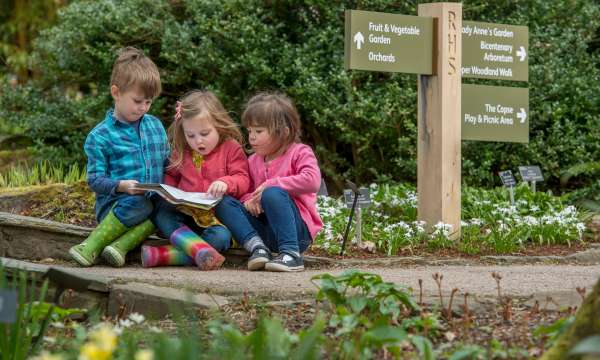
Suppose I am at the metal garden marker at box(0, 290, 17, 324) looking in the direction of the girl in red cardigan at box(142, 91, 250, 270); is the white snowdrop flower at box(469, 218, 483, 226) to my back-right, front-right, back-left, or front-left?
front-right

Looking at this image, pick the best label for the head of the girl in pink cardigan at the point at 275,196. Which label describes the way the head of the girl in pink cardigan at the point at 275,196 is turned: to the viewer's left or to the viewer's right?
to the viewer's left

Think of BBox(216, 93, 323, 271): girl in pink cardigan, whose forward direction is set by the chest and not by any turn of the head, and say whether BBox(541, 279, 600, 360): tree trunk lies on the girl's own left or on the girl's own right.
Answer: on the girl's own left

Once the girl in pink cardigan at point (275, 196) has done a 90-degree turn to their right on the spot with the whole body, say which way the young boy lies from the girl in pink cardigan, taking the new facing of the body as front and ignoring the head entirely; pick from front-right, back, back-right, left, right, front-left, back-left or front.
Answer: front-left

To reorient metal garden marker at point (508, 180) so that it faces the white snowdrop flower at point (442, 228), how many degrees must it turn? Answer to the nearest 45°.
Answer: approximately 45° to its right

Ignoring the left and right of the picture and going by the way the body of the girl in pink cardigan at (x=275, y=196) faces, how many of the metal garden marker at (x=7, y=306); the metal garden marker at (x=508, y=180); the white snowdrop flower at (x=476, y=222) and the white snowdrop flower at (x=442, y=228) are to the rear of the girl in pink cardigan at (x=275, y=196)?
3

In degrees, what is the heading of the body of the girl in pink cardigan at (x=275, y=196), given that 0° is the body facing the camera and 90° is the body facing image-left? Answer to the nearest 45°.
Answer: approximately 45°

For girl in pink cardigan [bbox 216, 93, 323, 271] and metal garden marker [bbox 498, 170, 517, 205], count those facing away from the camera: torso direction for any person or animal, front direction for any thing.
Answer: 0

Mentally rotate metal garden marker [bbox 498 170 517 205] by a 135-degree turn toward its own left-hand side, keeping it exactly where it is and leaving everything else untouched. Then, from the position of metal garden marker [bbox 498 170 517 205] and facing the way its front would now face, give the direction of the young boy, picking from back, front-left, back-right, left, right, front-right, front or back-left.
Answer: back

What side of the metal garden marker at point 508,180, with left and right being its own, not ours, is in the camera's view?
front

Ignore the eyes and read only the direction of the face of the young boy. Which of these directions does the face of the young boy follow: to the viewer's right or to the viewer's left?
to the viewer's right

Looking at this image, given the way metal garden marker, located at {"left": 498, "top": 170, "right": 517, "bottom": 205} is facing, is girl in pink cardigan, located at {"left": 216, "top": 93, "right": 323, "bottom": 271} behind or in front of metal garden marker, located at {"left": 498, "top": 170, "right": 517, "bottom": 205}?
in front

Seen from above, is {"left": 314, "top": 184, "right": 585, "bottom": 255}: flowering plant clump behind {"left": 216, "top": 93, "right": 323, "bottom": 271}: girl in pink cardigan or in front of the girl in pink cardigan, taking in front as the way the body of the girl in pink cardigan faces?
behind
